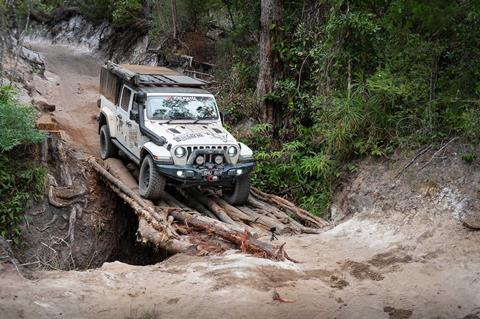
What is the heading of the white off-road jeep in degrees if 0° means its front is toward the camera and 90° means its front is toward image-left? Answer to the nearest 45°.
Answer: approximately 315°
